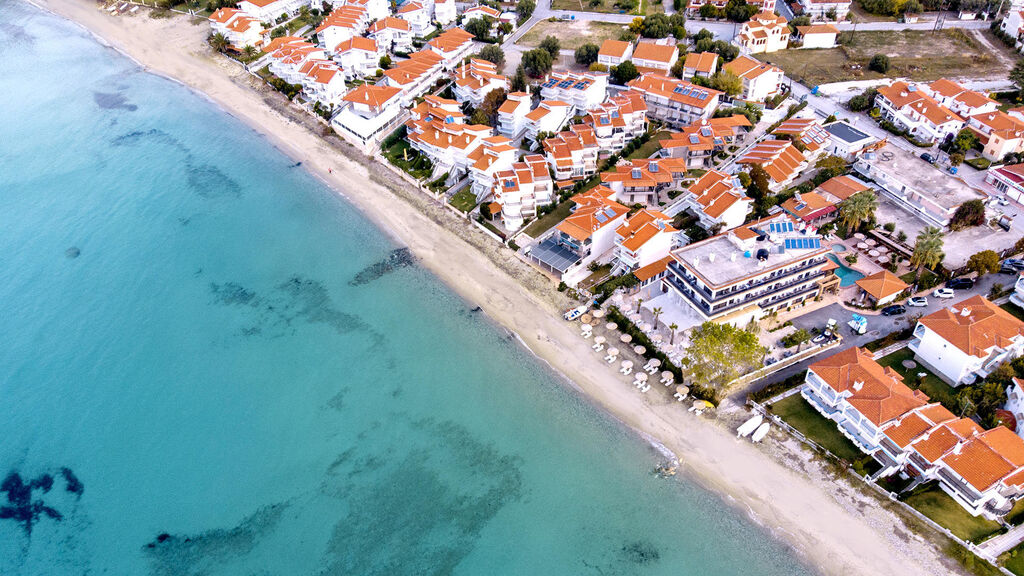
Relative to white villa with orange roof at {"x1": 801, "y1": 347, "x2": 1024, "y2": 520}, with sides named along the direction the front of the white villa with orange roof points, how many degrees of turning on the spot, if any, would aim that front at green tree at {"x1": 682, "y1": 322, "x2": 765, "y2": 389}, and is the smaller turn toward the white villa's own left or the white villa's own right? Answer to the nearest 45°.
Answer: approximately 45° to the white villa's own right

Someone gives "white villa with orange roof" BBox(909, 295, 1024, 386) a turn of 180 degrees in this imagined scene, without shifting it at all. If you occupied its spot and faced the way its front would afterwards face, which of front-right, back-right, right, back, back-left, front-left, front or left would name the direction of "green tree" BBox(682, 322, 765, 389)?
left

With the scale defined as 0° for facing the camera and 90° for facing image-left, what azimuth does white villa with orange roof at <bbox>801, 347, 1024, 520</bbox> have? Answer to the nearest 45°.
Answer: approximately 45°

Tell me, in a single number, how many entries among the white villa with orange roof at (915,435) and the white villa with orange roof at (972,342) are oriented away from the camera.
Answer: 0

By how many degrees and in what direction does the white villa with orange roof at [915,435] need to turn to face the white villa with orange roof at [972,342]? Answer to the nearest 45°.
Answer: approximately 135° to its right
